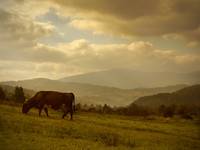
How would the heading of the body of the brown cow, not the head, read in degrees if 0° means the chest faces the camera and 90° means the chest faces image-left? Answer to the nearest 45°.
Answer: approximately 90°
